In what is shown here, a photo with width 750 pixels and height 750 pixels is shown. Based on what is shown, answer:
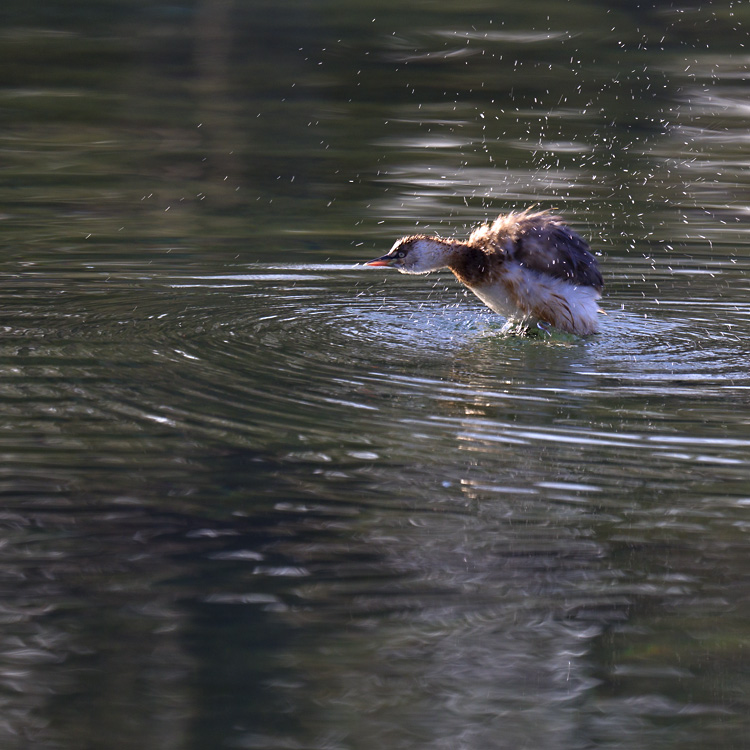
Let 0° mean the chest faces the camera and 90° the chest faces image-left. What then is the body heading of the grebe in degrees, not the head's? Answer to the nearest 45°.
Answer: approximately 90°
